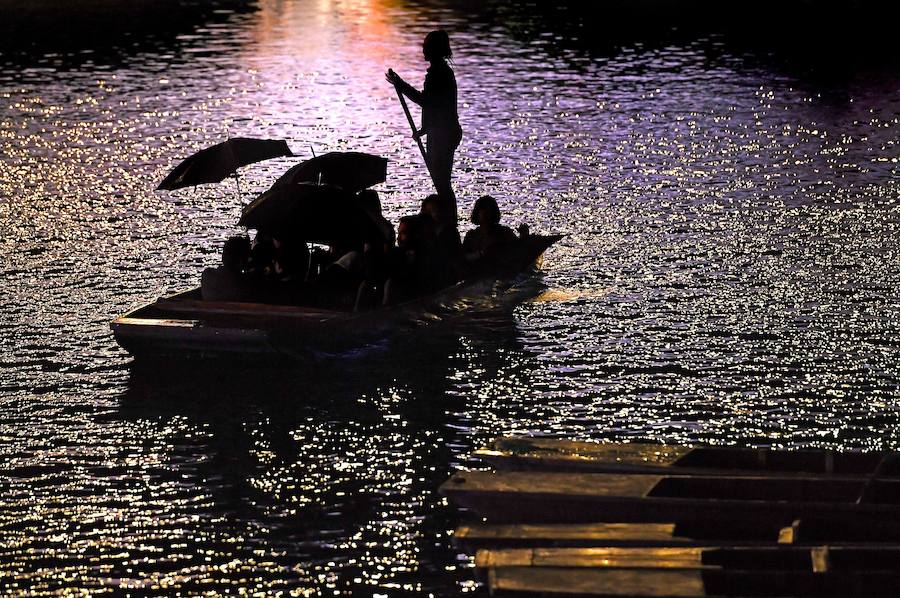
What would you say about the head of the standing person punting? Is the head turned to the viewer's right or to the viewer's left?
to the viewer's left

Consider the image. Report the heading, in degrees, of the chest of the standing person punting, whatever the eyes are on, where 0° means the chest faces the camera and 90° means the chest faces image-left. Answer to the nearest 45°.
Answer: approximately 90°
